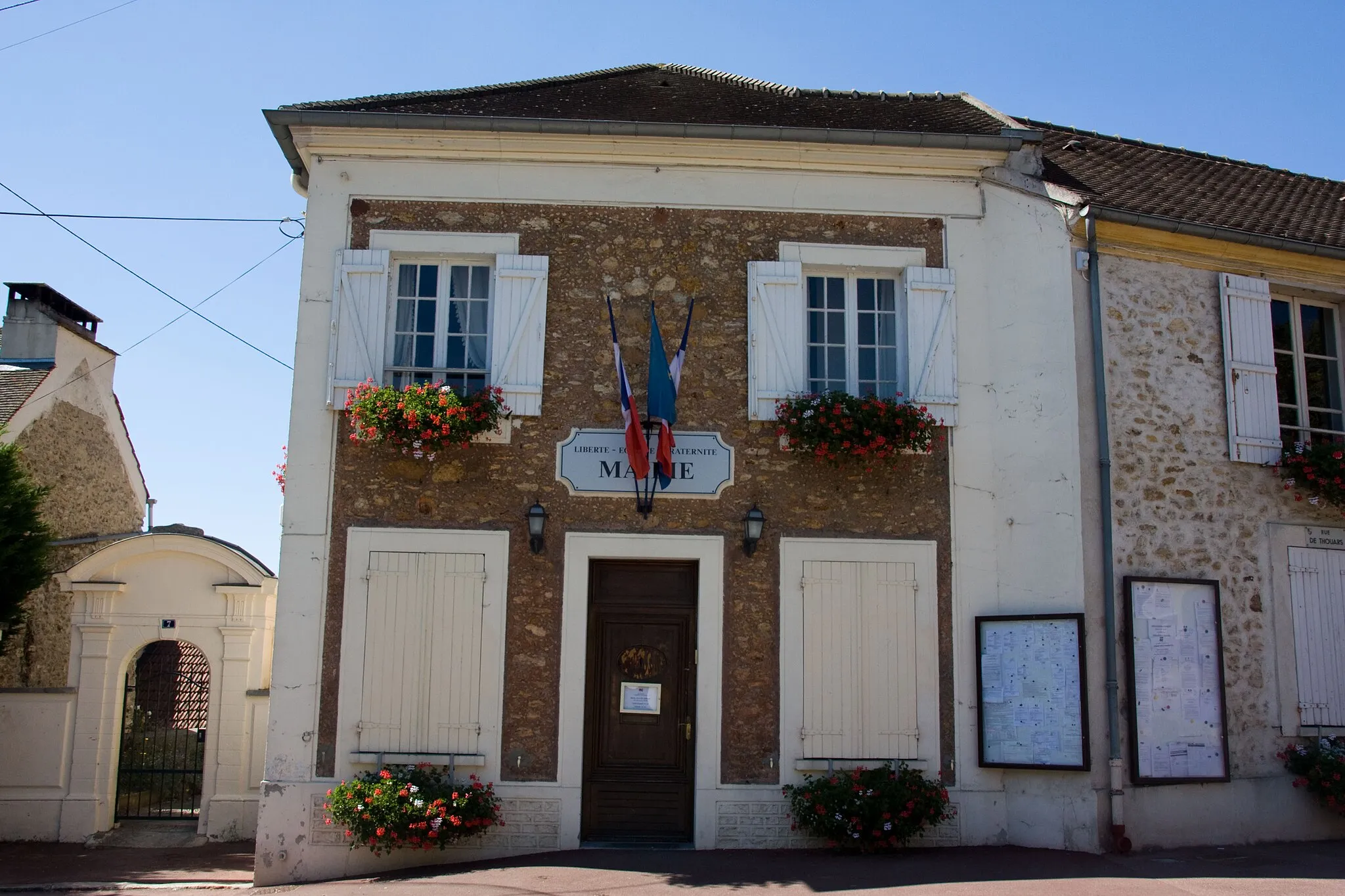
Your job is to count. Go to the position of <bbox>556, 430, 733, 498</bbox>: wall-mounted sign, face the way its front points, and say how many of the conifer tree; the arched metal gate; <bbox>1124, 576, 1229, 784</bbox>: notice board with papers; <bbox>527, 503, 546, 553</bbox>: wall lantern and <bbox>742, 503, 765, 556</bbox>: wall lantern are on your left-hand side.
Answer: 2

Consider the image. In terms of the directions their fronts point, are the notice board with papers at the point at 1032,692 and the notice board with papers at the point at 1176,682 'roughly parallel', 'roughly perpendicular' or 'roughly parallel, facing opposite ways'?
roughly parallel

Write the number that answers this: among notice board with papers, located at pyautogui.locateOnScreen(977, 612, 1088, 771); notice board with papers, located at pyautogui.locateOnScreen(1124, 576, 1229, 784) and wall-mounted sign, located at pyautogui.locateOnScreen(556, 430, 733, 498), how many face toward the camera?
3

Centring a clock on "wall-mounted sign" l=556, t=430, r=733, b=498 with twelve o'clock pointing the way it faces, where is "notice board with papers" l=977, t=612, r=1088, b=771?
The notice board with papers is roughly at 9 o'clock from the wall-mounted sign.

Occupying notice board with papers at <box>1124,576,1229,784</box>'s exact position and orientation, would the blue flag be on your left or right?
on your right

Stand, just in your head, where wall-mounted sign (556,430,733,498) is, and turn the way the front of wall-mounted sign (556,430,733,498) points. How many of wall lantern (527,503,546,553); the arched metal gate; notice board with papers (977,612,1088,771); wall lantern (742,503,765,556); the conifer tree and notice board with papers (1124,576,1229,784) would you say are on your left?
3

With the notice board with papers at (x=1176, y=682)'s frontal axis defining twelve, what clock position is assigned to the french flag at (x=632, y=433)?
The french flag is roughly at 2 o'clock from the notice board with papers.

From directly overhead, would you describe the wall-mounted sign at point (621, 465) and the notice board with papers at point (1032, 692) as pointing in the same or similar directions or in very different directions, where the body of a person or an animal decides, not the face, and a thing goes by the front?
same or similar directions

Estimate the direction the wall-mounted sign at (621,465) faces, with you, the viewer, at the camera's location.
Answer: facing the viewer

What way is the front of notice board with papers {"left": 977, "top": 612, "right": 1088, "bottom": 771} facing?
toward the camera

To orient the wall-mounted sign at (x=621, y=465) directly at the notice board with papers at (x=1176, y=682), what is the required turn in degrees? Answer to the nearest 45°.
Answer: approximately 90° to its left

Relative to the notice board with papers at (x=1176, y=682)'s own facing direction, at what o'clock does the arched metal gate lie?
The arched metal gate is roughly at 3 o'clock from the notice board with papers.

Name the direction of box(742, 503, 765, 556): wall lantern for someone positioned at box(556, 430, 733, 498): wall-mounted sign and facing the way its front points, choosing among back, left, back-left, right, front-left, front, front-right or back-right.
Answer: left

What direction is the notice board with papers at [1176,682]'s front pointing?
toward the camera

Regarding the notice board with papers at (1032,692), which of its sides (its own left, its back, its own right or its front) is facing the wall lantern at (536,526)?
right
